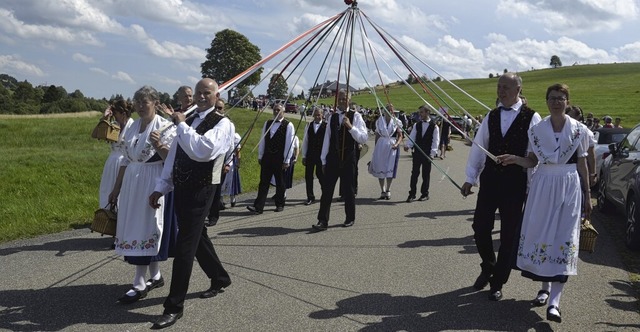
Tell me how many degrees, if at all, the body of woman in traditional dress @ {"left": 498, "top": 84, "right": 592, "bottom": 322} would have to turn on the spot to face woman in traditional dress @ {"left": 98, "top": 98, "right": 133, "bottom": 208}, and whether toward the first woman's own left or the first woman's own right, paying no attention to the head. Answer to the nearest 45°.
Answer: approximately 90° to the first woman's own right

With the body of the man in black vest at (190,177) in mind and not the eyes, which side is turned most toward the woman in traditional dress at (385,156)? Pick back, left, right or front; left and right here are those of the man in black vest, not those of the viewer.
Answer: back

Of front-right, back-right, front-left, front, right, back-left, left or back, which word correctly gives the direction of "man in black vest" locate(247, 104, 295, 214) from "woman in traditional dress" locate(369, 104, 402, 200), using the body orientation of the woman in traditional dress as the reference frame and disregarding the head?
front-right

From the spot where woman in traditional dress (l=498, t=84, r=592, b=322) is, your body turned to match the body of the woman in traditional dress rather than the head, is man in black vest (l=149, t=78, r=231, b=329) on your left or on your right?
on your right

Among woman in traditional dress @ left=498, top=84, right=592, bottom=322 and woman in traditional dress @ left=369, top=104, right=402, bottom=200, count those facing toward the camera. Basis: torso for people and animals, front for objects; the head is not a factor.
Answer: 2

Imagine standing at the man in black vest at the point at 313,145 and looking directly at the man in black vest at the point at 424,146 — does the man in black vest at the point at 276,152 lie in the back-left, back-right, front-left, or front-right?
back-right

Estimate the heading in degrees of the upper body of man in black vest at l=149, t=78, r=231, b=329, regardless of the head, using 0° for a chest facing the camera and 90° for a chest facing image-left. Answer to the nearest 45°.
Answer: approximately 45°

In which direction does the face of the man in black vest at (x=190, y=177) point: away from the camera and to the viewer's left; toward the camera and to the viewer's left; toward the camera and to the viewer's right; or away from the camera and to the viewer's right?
toward the camera and to the viewer's left

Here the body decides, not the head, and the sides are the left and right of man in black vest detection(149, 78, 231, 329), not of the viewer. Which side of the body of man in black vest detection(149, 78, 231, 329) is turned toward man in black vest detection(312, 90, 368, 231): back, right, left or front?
back

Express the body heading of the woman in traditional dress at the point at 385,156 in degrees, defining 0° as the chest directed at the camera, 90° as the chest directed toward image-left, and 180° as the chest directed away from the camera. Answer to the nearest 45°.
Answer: approximately 0°

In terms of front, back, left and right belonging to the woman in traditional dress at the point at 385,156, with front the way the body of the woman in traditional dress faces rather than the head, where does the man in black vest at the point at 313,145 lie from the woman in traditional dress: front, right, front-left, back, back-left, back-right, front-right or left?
front-right
